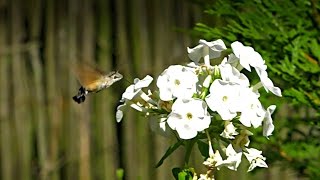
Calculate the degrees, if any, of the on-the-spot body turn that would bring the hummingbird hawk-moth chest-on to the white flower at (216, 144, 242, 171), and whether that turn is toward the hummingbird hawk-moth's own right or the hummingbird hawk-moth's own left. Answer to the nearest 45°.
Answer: approximately 45° to the hummingbird hawk-moth's own right

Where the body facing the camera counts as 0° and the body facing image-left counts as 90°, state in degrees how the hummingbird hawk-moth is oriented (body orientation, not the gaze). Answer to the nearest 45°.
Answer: approximately 270°

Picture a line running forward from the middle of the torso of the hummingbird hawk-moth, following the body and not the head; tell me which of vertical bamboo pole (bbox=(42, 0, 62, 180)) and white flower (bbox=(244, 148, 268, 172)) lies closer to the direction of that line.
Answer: the white flower

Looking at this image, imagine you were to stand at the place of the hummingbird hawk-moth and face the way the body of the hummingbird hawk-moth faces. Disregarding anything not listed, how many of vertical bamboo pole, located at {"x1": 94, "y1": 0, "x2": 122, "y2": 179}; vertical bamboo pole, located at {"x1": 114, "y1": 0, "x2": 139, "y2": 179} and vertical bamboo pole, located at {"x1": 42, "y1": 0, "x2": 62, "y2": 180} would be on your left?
3

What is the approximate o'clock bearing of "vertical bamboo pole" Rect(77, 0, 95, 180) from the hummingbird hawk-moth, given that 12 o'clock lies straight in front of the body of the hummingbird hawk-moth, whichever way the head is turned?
The vertical bamboo pole is roughly at 9 o'clock from the hummingbird hawk-moth.

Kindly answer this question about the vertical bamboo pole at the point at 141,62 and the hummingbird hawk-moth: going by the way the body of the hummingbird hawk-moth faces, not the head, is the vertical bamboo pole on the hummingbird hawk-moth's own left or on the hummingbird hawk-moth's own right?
on the hummingbird hawk-moth's own left

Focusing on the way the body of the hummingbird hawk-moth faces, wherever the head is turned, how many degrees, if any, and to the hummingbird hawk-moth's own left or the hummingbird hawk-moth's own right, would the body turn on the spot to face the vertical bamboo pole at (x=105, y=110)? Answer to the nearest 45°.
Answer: approximately 90° to the hummingbird hawk-moth's own left

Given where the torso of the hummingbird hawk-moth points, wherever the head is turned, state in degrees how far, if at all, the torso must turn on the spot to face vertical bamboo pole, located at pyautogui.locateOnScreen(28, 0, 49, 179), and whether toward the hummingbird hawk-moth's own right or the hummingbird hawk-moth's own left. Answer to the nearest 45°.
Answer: approximately 90° to the hummingbird hawk-moth's own left

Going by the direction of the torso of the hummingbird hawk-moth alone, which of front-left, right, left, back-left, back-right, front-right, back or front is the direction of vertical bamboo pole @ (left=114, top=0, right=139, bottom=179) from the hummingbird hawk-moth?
left

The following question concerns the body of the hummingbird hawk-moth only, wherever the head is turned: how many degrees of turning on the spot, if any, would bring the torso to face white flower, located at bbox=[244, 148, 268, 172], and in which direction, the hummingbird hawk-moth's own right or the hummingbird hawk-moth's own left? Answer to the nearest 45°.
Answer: approximately 45° to the hummingbird hawk-moth's own right
